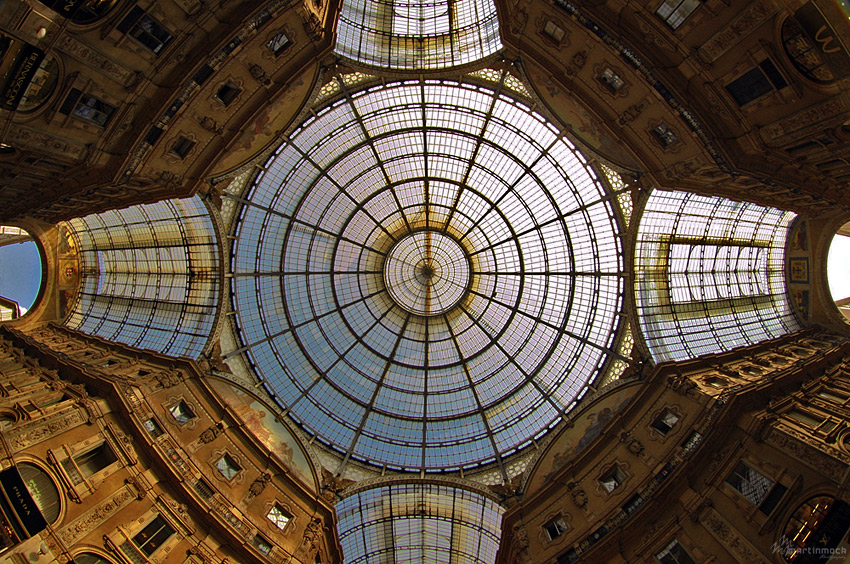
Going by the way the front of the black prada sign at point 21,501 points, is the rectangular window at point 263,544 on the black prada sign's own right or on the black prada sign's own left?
on the black prada sign's own left

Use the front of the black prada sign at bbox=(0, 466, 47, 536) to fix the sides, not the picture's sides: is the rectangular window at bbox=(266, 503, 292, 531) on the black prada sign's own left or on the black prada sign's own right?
on the black prada sign's own left

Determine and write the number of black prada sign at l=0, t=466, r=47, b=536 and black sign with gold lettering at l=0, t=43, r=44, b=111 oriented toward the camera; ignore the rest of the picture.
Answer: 2

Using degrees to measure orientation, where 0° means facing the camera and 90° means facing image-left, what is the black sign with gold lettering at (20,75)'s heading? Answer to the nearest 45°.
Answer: approximately 0°

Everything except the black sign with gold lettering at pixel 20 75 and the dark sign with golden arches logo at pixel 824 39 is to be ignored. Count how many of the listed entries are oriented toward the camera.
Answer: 2

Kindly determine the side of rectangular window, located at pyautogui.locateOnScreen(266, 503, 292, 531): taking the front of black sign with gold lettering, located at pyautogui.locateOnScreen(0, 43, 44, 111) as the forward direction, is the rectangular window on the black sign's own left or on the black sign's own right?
on the black sign's own left
